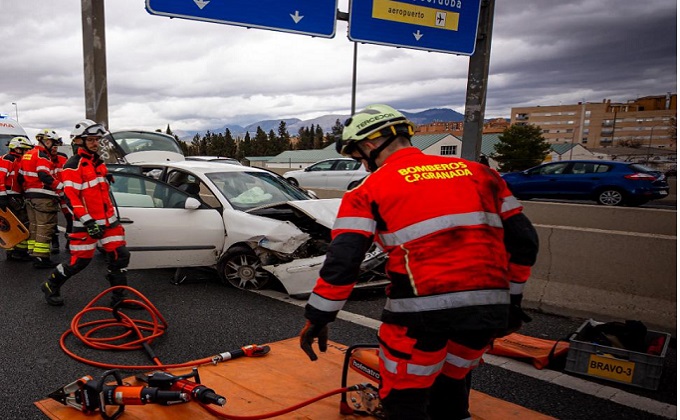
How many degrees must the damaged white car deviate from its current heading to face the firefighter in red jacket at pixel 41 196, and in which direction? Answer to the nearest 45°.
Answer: approximately 180°

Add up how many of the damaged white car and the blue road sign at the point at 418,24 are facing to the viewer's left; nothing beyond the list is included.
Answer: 0

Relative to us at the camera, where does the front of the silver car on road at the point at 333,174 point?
facing to the left of the viewer

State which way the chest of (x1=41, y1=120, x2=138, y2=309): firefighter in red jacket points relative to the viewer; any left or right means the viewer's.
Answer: facing the viewer and to the right of the viewer

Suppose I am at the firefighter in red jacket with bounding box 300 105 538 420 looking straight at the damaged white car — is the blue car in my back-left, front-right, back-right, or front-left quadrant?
front-right

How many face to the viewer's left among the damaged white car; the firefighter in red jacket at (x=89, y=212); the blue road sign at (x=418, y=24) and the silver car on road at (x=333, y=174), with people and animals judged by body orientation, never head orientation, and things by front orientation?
1

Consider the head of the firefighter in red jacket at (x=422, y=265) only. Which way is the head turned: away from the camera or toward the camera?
away from the camera

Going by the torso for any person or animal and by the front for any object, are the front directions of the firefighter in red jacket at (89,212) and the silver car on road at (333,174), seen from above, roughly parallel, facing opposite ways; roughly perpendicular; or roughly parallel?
roughly parallel, facing opposite ways

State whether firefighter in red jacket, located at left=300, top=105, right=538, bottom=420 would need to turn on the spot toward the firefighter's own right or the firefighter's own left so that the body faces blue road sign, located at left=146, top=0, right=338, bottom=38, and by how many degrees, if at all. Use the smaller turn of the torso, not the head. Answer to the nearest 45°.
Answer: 0° — they already face it

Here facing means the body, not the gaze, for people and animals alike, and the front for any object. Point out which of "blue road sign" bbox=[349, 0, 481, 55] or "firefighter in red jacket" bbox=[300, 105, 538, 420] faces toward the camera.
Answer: the blue road sign

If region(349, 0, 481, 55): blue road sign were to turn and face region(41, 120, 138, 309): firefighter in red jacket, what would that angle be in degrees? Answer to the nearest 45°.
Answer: approximately 45° to its right

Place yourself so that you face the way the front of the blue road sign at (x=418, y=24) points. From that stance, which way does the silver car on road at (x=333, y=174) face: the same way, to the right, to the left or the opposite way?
to the right

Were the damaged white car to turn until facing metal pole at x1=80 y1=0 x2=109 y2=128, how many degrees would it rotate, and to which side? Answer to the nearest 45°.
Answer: approximately 180°

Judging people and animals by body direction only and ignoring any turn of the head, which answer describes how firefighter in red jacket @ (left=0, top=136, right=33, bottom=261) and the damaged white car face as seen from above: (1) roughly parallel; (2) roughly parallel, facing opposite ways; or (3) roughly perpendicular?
roughly parallel

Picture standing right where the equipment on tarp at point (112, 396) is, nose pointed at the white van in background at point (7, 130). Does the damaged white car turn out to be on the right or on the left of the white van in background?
right

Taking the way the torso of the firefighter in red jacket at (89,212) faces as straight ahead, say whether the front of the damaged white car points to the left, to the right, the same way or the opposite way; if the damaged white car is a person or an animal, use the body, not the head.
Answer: the same way

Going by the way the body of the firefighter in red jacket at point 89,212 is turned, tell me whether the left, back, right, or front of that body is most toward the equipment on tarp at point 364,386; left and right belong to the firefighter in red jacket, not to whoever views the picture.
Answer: front

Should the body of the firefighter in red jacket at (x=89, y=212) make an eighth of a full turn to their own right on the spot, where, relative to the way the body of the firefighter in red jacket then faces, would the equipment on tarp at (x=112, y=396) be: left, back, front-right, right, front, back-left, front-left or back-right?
front

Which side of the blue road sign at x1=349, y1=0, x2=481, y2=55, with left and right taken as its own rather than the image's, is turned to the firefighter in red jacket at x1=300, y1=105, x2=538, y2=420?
front

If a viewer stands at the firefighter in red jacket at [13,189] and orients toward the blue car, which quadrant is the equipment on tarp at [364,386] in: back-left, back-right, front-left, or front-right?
front-right
